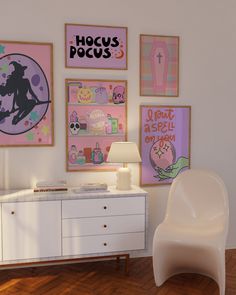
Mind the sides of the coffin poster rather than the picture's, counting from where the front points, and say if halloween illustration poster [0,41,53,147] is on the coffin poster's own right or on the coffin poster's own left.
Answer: on the coffin poster's own right

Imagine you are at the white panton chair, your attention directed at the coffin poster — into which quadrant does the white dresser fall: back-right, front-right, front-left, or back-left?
front-left

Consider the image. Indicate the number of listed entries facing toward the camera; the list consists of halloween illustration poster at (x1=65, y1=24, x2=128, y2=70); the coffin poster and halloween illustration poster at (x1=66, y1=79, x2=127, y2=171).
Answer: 3

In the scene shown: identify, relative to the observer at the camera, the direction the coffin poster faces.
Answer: facing the viewer

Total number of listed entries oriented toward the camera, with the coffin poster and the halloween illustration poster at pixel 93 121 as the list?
2

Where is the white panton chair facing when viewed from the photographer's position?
facing the viewer and to the left of the viewer

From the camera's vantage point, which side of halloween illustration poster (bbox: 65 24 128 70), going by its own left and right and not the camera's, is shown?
front

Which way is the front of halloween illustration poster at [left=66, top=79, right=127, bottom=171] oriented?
toward the camera

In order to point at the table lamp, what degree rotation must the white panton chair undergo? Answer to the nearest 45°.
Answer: approximately 45° to its right

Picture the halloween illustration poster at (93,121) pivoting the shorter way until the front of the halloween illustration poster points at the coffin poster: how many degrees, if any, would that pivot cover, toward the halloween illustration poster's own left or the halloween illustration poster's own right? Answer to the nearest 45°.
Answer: approximately 90° to the halloween illustration poster's own left

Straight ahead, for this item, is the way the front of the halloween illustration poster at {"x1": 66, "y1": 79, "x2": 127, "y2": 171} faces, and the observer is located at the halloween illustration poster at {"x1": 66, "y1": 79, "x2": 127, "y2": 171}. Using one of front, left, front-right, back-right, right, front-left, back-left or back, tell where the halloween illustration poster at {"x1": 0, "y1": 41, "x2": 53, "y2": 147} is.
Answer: right

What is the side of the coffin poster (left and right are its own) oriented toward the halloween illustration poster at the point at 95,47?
right

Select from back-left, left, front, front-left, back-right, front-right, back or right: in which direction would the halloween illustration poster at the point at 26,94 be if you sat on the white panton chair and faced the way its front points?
front-right

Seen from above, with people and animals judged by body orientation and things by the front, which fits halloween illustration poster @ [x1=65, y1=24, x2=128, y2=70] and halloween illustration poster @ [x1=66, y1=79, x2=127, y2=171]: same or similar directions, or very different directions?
same or similar directions
